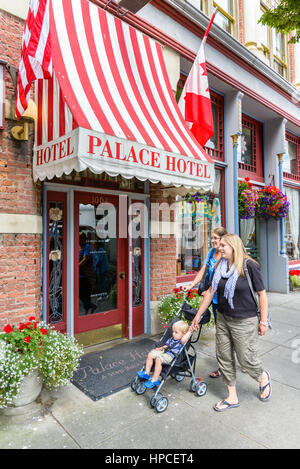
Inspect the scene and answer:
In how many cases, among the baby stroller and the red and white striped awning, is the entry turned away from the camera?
0

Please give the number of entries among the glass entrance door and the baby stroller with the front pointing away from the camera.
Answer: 0

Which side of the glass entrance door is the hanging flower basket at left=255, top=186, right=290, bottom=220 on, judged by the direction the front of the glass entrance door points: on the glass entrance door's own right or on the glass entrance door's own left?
on the glass entrance door's own left

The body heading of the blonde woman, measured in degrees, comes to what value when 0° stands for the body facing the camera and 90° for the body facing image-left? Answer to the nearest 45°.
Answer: approximately 45°

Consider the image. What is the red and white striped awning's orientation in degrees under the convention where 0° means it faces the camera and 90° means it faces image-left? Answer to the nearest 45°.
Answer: approximately 315°

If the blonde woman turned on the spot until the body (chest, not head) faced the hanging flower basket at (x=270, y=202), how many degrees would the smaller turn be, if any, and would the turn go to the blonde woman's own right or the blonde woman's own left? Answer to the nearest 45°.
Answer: approximately 135° to the blonde woman's own right

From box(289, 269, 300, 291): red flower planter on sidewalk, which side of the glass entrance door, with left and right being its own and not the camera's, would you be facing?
left

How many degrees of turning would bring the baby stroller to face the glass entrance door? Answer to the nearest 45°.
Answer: approximately 90° to its right

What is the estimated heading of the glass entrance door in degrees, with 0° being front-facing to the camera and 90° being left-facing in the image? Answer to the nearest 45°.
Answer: approximately 315°
